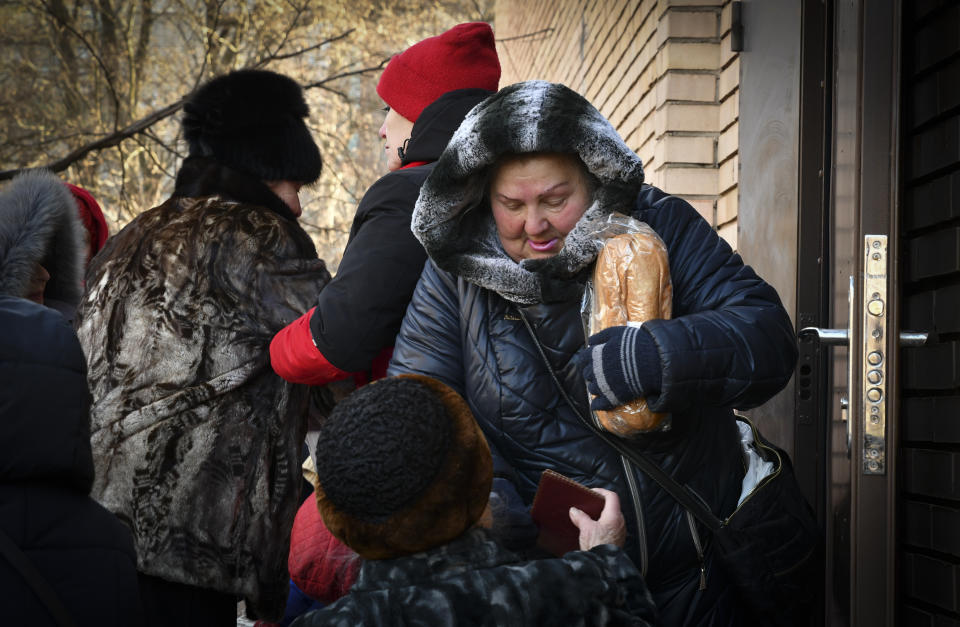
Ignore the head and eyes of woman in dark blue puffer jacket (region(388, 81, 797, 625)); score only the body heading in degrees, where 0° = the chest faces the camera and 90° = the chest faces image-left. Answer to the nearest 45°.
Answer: approximately 0°

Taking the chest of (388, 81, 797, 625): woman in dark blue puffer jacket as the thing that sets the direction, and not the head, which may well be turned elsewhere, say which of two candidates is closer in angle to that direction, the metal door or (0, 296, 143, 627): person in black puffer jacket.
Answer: the person in black puffer jacket

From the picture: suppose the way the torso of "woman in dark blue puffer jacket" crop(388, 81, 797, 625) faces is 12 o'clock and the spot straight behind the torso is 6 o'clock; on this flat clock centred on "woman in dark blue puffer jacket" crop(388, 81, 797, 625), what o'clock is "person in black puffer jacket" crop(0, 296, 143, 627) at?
"person in black puffer jacket" crop(0, 296, 143, 627) is roughly at 2 o'clock from "woman in dark blue puffer jacket" crop(388, 81, 797, 625).

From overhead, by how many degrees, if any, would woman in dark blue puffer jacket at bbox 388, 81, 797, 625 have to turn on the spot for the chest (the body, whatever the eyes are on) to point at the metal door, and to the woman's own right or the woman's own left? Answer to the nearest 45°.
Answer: approximately 90° to the woman's own left
